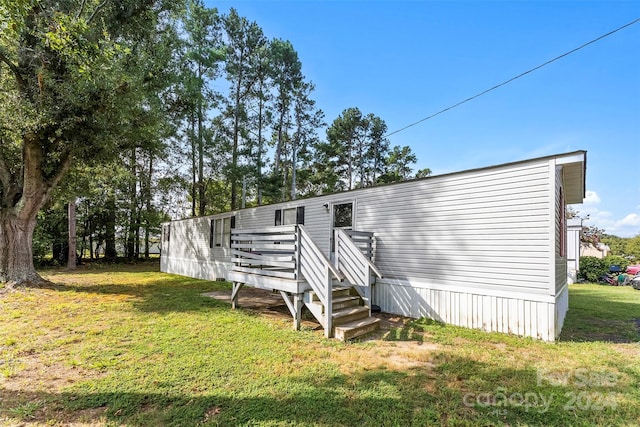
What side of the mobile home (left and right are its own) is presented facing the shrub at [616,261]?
back

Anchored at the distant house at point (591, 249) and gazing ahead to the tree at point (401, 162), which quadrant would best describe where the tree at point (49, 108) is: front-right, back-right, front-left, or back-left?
front-left

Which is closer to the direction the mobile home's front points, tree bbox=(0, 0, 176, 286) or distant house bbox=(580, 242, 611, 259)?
the tree

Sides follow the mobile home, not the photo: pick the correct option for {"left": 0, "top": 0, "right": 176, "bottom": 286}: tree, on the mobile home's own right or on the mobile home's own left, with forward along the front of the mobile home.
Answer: on the mobile home's own right

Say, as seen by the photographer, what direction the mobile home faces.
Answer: facing the viewer and to the left of the viewer

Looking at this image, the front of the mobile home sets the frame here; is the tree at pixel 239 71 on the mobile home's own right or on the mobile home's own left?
on the mobile home's own right

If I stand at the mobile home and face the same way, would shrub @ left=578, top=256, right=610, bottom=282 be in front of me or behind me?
behind

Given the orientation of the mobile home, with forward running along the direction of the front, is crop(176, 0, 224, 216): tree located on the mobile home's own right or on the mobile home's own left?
on the mobile home's own right

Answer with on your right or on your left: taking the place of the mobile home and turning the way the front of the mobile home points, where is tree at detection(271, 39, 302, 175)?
on your right

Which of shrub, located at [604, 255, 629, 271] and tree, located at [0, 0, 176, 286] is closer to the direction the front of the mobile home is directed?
the tree

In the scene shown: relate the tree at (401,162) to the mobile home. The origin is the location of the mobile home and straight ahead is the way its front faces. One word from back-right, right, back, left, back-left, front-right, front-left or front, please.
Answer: back-right
